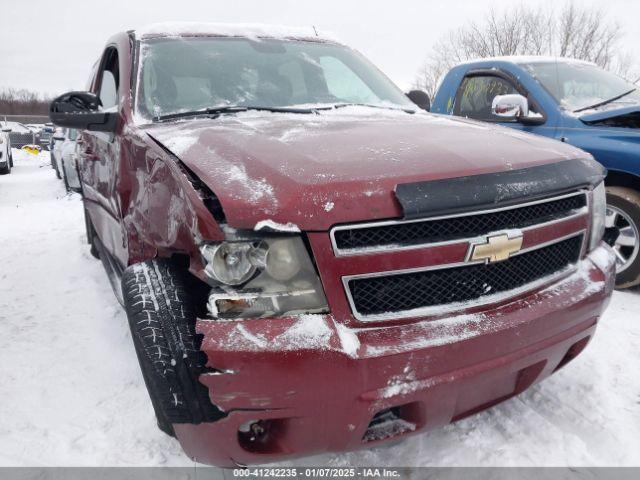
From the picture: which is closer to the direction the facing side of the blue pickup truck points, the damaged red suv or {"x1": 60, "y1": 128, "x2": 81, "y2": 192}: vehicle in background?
the damaged red suv

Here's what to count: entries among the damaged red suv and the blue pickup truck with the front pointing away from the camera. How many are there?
0

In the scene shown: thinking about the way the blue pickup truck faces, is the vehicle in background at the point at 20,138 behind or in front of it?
behind

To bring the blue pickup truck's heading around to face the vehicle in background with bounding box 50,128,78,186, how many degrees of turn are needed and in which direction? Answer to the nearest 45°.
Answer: approximately 135° to its right

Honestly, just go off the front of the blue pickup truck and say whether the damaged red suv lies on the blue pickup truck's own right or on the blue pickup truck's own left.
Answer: on the blue pickup truck's own right

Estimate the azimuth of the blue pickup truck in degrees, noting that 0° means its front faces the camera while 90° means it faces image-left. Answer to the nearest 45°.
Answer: approximately 315°

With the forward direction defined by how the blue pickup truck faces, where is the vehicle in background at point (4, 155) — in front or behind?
behind

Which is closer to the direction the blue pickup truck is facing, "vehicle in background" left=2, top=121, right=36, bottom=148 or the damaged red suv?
the damaged red suv

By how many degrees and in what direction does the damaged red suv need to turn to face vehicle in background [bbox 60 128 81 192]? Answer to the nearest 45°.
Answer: approximately 180°

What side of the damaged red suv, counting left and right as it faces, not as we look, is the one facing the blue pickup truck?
left

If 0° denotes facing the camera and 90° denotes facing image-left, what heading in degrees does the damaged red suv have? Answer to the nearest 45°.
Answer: approximately 315°
